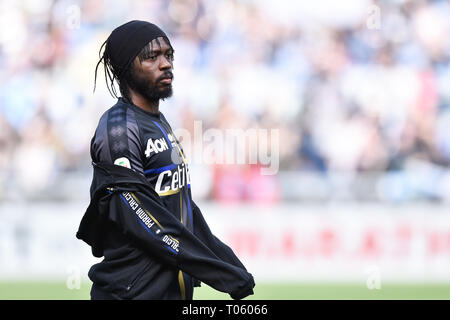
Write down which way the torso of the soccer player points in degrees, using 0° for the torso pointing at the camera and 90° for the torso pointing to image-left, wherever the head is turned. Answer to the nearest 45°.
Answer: approximately 315°

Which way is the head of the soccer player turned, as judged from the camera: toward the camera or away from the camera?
toward the camera
